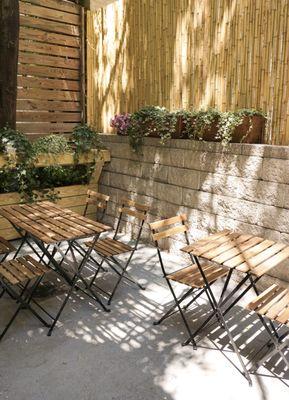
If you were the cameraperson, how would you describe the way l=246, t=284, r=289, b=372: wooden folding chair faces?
facing away from the viewer and to the left of the viewer

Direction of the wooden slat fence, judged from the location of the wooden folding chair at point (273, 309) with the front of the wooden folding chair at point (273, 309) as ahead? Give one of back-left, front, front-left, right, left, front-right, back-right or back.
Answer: front

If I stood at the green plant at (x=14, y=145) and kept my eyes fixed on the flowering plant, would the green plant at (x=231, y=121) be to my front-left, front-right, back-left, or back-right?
front-right

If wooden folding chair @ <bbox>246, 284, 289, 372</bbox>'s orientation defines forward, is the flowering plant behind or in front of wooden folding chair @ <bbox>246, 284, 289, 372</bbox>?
in front

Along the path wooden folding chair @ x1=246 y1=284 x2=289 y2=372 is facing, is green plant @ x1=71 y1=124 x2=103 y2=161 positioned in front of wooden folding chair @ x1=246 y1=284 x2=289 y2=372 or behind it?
in front

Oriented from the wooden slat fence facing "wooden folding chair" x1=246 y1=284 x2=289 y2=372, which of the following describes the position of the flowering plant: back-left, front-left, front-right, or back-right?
front-left

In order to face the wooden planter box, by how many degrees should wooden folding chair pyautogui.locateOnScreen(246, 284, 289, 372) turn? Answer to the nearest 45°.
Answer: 0° — it already faces it

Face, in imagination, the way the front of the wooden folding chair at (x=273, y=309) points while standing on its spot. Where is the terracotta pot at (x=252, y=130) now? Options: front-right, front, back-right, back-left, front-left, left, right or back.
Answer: front-right
